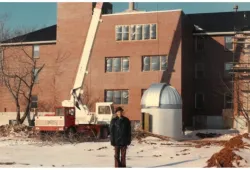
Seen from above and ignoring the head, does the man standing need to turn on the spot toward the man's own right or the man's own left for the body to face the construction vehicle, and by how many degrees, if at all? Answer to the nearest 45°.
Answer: approximately 180°

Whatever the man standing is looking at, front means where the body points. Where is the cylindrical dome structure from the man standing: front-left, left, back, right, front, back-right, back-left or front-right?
back

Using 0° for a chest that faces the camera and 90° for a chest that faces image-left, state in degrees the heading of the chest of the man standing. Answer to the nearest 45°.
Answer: approximately 0°

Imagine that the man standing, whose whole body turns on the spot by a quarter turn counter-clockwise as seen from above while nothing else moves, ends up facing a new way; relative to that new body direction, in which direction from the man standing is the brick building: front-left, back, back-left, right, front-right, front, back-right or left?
left

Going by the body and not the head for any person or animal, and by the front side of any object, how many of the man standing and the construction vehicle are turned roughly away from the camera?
0
